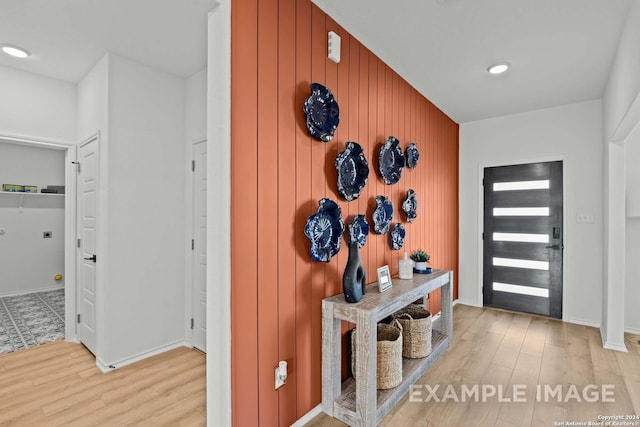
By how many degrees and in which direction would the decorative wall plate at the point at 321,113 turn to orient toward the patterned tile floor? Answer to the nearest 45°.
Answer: approximately 180°

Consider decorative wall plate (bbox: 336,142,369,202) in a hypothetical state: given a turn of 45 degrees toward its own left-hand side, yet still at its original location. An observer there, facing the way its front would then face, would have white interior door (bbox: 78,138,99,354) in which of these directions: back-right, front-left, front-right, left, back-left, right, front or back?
back

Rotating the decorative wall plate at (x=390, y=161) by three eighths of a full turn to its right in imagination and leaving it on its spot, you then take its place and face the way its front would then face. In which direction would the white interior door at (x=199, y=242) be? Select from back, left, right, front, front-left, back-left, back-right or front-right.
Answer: front

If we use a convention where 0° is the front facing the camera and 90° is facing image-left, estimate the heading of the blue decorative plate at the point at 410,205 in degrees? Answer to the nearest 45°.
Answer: approximately 315°

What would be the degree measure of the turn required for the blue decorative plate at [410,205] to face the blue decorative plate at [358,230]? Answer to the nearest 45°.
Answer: approximately 45° to its right

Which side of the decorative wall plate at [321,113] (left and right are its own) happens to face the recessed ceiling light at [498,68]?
left

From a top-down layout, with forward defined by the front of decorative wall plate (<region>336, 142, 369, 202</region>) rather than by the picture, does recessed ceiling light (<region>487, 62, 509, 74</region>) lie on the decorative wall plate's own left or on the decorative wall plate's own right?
on the decorative wall plate's own left
